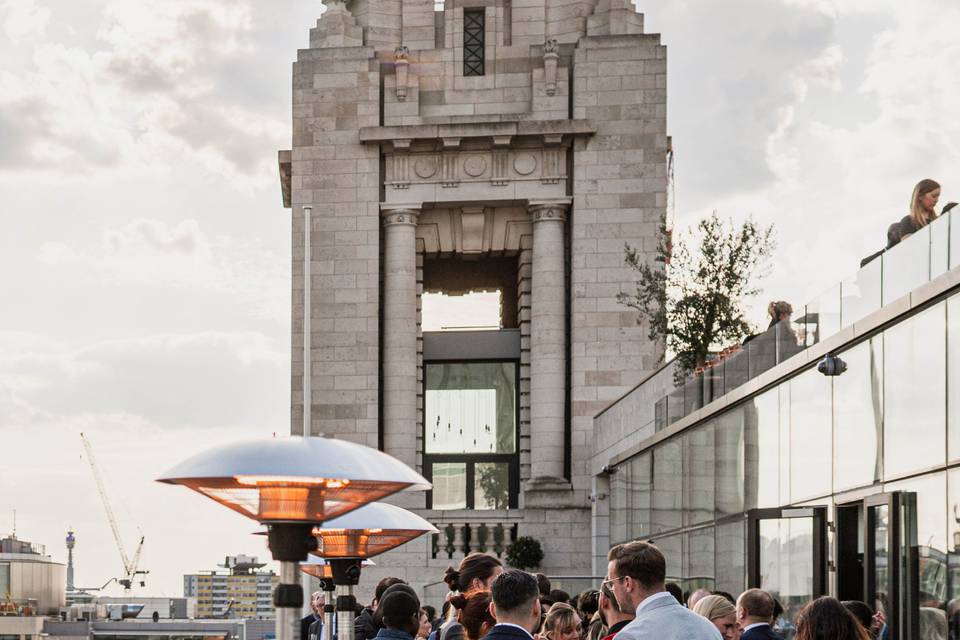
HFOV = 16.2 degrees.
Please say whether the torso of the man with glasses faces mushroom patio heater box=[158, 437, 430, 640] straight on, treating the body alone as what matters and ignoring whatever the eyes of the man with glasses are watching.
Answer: no

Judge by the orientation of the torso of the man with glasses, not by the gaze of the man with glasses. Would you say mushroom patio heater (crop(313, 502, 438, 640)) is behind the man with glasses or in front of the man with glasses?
in front

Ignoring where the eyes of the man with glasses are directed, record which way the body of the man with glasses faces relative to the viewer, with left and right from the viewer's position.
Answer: facing away from the viewer and to the left of the viewer

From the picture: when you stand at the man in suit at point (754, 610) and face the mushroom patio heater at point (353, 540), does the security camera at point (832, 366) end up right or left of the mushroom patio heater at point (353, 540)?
right

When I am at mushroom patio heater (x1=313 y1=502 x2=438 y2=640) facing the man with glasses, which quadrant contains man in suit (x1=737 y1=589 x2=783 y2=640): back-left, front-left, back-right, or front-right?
front-left

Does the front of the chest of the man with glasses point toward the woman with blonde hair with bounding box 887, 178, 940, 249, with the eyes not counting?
no

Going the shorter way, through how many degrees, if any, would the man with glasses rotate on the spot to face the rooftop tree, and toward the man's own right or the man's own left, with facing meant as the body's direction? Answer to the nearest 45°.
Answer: approximately 45° to the man's own right

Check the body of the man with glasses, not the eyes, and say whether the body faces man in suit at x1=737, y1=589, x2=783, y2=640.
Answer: no
